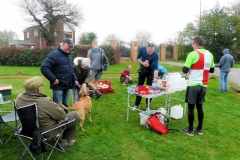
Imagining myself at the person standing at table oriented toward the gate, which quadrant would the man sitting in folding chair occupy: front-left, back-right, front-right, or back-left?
back-left

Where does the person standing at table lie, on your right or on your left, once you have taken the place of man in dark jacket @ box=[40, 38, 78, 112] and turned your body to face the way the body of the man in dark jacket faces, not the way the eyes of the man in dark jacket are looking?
on your left

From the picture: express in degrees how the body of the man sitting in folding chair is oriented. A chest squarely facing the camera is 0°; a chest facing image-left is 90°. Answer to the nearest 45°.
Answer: approximately 225°

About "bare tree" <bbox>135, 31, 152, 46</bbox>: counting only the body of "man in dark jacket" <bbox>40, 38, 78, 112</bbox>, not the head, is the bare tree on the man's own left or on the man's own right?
on the man's own left

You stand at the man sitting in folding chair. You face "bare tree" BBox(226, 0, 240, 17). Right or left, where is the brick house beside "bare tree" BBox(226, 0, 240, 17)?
left

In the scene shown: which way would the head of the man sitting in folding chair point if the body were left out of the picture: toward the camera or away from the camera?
away from the camera

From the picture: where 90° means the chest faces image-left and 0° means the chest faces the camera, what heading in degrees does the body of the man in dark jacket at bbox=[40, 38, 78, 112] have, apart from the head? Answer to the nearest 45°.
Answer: approximately 315°

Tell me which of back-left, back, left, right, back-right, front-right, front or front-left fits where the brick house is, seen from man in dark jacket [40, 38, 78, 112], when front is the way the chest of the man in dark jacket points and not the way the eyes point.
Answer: back-left

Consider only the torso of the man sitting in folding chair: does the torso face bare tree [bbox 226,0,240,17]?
yes
